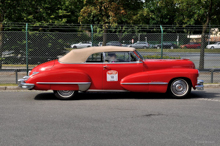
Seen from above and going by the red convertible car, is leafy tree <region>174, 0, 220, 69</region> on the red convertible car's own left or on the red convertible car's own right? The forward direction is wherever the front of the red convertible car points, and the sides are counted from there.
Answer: on the red convertible car's own left

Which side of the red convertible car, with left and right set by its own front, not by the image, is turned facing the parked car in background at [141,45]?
left

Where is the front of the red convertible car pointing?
to the viewer's right

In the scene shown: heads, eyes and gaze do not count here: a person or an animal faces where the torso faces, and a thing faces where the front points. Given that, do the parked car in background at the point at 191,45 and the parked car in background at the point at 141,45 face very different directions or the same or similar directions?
same or similar directions

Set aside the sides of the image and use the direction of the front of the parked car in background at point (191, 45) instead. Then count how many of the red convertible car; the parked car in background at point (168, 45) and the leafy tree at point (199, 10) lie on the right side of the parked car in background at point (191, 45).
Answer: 0
